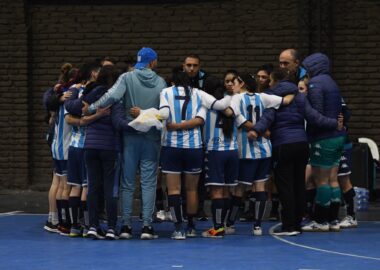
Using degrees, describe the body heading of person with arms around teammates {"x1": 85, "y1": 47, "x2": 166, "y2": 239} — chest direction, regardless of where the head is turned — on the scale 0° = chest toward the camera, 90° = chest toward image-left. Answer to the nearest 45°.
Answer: approximately 180°
